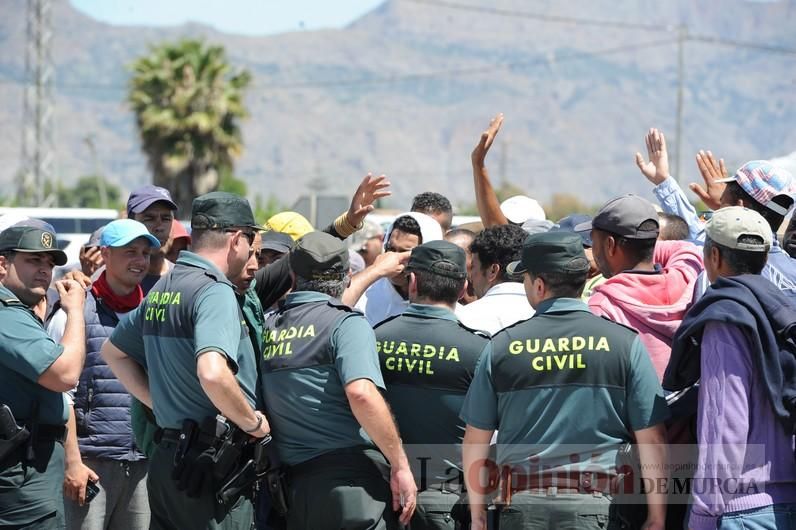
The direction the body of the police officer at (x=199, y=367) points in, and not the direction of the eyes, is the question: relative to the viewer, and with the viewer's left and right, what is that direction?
facing away from the viewer and to the right of the viewer

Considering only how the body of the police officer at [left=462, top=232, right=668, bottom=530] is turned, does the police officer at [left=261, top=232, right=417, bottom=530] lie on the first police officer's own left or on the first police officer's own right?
on the first police officer's own left

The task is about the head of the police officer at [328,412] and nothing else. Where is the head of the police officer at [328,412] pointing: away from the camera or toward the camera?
away from the camera

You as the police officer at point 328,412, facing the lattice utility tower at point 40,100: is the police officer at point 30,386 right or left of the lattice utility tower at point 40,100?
left

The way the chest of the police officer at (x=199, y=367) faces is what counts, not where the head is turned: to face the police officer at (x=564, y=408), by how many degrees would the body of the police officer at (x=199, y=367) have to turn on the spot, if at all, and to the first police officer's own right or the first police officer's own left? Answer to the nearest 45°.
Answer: approximately 90° to the first police officer's own right

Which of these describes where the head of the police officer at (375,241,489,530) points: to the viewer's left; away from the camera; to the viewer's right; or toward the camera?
away from the camera

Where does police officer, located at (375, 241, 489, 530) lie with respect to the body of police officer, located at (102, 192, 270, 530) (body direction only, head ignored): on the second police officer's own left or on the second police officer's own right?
on the second police officer's own right

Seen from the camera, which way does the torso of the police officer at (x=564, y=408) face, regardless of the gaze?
away from the camera

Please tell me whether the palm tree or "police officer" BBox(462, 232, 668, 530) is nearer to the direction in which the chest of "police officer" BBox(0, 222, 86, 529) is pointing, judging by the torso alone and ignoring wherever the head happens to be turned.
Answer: the police officer

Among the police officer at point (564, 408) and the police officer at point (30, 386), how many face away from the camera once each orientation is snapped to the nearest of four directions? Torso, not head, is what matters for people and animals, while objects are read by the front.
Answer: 1

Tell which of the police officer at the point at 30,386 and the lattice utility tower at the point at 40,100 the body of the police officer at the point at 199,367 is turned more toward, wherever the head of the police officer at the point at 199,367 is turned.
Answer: the lattice utility tower

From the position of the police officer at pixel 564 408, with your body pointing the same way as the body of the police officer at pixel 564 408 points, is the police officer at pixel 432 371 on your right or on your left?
on your left
